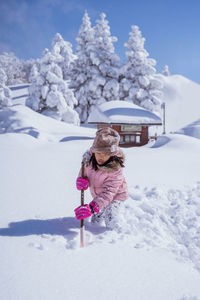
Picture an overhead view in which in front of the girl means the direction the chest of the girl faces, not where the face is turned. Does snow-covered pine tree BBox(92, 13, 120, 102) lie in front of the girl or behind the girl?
behind

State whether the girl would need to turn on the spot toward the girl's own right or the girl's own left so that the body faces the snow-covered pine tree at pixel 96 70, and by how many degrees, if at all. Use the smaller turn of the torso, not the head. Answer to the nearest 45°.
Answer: approximately 135° to the girl's own right

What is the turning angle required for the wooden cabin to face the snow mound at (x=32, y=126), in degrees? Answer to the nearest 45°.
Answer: approximately 90° to its right

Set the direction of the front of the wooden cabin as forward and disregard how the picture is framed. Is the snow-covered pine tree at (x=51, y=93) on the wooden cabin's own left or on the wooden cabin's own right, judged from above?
on the wooden cabin's own right

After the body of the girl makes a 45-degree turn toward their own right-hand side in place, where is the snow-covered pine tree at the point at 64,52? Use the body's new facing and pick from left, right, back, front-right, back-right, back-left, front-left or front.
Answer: right

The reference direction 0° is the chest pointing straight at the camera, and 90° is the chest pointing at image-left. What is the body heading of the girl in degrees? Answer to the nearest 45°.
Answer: approximately 45°

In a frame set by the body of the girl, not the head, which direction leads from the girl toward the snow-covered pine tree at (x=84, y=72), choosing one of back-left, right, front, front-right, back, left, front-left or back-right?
back-right

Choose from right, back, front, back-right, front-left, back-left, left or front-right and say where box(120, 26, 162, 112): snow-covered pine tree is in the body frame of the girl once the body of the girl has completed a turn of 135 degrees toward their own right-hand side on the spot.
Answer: front

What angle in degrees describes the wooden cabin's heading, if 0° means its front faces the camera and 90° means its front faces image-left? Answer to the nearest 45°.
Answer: approximately 0°

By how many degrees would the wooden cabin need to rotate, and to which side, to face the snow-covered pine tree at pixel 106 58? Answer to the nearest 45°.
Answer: approximately 180°

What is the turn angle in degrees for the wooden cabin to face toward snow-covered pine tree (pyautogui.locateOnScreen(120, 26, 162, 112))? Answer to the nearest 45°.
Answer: approximately 180°
